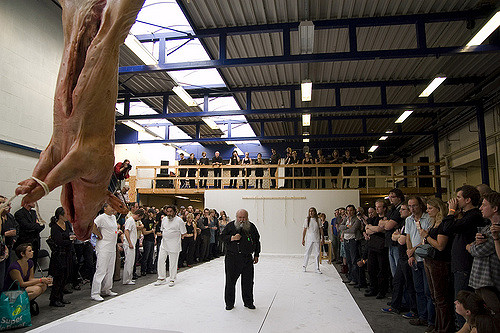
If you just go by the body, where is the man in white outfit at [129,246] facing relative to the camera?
to the viewer's right

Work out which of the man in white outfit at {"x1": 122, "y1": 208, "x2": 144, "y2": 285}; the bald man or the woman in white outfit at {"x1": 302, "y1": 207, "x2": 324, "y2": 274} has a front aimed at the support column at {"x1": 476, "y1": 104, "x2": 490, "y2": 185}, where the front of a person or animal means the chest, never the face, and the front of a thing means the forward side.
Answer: the man in white outfit at {"x1": 122, "y1": 208, "x2": 144, "y2": 285}

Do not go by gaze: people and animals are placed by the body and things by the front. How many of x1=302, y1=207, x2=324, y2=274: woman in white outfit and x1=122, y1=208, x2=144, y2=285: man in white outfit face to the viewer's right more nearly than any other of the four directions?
1

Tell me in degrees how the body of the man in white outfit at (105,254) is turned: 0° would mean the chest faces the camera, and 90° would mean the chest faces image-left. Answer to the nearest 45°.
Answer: approximately 315°

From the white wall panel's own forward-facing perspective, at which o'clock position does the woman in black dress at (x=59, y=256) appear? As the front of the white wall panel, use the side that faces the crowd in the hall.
The woman in black dress is roughly at 1 o'clock from the white wall panel.

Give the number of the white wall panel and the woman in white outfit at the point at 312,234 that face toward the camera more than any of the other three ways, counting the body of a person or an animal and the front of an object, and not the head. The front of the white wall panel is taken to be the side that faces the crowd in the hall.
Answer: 2

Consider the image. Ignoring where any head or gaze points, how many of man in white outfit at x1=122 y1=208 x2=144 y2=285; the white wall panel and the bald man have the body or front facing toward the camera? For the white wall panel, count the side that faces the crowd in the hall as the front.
2

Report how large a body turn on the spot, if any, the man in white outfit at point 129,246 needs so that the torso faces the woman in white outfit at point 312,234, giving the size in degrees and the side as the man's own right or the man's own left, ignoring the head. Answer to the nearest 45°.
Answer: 0° — they already face them

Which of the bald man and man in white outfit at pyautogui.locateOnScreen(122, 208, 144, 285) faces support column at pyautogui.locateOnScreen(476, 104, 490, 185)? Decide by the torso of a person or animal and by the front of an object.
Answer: the man in white outfit

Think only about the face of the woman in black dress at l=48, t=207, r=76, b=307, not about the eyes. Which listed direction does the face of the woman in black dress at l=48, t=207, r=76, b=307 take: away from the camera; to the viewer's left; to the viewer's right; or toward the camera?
to the viewer's right
